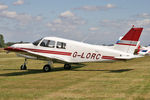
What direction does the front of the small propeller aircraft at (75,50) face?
to the viewer's left
